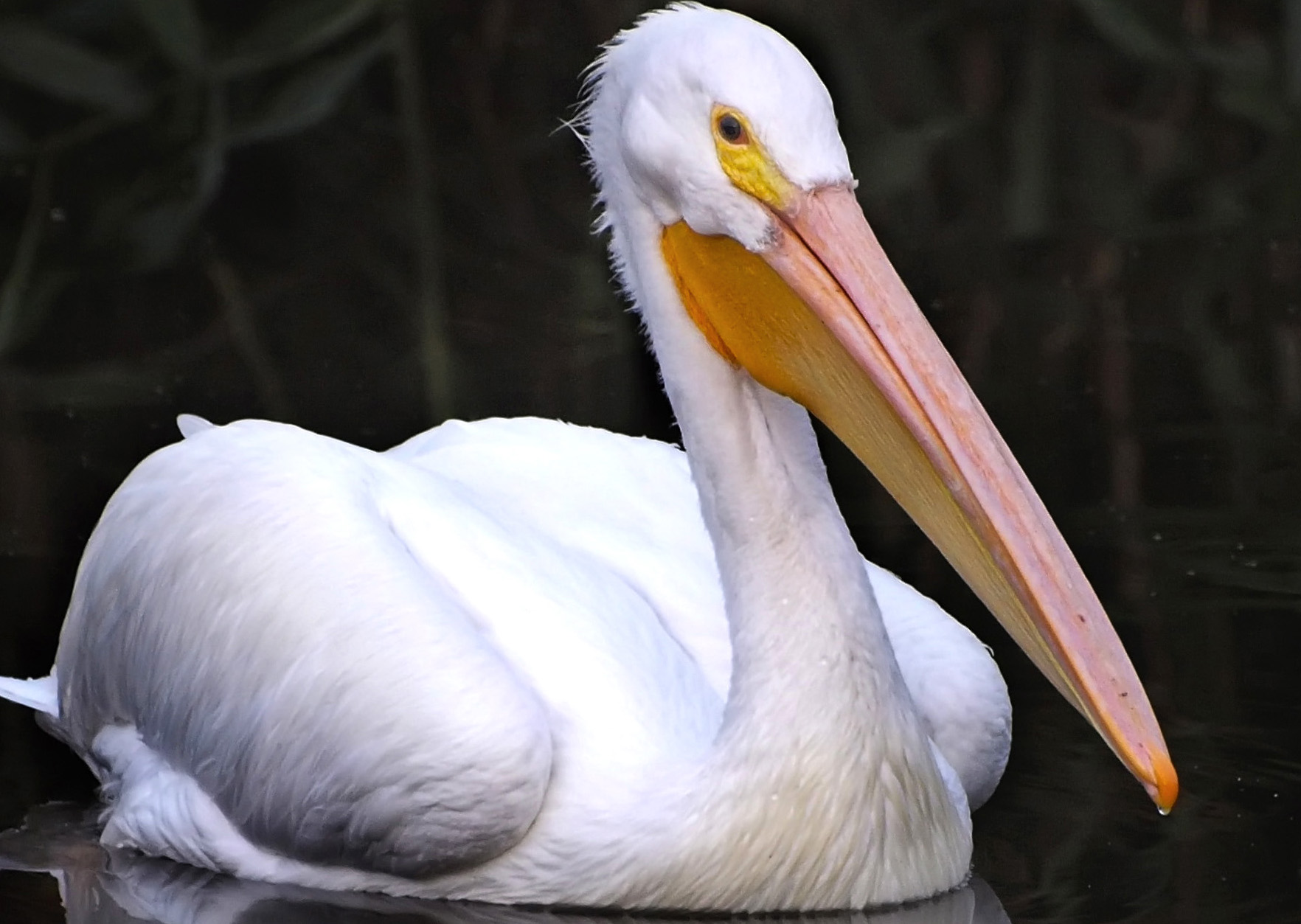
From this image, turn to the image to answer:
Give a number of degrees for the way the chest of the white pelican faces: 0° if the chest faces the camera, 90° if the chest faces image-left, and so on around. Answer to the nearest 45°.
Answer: approximately 315°
